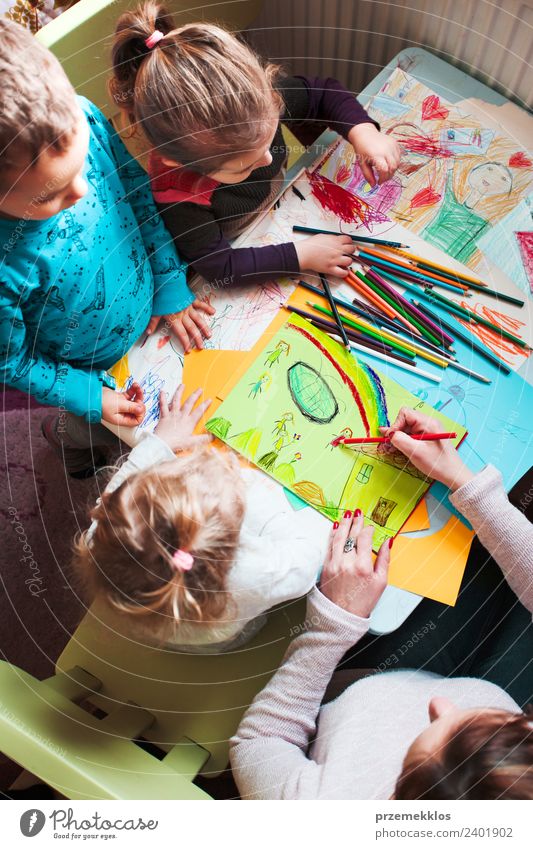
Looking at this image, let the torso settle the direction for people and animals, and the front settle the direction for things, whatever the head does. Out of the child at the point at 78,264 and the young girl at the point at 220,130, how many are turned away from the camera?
0

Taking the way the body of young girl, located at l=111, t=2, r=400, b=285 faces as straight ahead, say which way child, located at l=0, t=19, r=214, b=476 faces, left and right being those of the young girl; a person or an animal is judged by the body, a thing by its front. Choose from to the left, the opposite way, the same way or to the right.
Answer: the same way

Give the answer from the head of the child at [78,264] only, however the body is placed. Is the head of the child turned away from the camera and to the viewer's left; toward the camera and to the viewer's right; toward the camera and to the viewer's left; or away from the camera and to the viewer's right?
toward the camera and to the viewer's right

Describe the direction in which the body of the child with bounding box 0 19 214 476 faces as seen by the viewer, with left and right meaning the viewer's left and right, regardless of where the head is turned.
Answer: facing the viewer and to the right of the viewer
